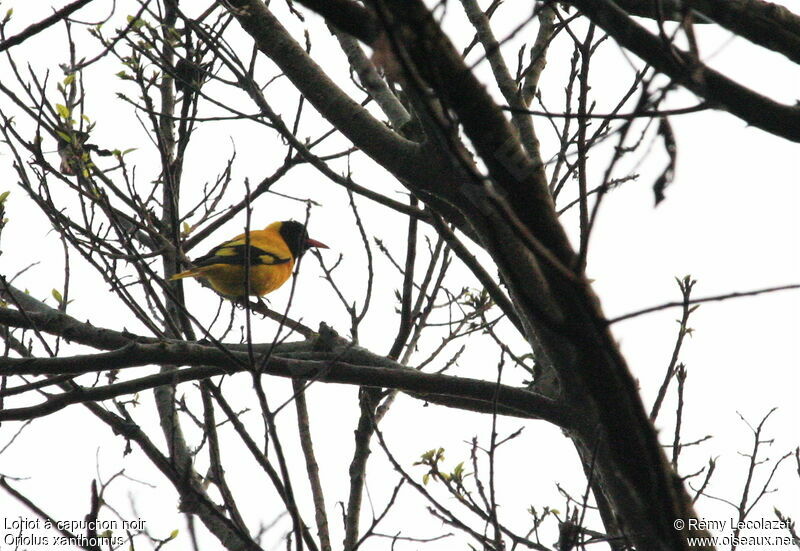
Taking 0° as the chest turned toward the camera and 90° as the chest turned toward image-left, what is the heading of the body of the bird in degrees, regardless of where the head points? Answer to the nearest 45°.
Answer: approximately 270°
